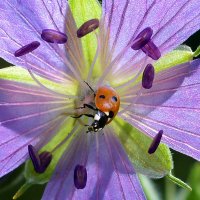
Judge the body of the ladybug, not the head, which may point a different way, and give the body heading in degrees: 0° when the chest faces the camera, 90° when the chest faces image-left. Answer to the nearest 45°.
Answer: approximately 45°
